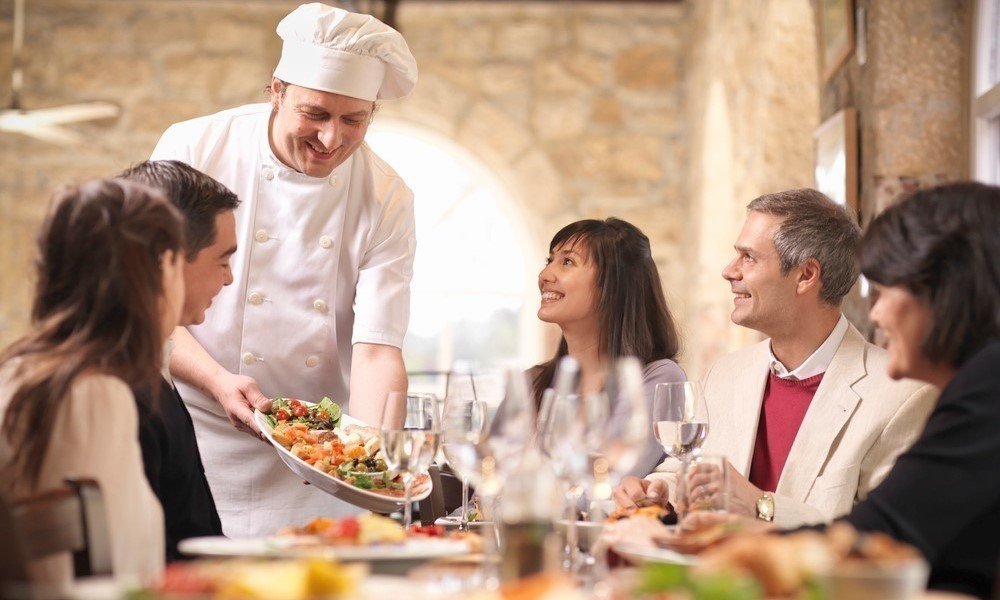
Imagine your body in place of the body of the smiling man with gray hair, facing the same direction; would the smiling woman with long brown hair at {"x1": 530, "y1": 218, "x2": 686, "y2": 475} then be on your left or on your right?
on your right

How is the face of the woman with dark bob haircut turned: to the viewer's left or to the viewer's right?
to the viewer's left

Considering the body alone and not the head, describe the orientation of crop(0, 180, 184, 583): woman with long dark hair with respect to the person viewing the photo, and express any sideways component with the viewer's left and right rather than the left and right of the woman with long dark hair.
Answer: facing away from the viewer and to the right of the viewer

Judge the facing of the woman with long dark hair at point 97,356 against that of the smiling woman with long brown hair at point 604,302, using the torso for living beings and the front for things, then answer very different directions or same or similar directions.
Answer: very different directions

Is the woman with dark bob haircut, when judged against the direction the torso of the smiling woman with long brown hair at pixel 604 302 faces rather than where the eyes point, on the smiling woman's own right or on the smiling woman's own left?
on the smiling woman's own left

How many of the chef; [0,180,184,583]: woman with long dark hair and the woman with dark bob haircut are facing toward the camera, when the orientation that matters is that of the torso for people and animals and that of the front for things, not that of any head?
1

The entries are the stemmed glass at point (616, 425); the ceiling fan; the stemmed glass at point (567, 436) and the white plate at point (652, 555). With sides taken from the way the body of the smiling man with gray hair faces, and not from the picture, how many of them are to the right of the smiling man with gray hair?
1

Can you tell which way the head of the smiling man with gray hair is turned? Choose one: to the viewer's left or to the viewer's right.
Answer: to the viewer's left

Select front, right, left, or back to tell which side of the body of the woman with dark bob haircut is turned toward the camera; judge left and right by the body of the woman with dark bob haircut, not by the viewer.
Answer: left

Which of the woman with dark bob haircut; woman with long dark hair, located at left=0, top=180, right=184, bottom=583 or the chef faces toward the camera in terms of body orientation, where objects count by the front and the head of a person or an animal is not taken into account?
the chef

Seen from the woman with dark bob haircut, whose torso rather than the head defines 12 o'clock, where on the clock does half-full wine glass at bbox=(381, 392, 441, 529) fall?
The half-full wine glass is roughly at 12 o'clock from the woman with dark bob haircut.

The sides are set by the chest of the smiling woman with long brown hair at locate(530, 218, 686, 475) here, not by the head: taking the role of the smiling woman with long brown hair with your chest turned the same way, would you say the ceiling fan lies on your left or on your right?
on your right

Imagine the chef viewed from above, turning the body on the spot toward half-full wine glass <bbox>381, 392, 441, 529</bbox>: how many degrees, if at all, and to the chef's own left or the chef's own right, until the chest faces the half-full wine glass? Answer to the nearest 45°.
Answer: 0° — they already face it

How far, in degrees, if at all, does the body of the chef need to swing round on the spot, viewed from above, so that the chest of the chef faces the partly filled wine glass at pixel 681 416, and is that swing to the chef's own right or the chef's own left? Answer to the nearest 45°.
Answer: approximately 45° to the chef's own left

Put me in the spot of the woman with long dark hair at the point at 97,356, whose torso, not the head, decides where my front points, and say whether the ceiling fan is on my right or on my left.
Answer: on my left

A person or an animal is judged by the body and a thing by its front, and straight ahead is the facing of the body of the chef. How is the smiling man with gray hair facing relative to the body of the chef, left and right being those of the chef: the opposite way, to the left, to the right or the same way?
to the right

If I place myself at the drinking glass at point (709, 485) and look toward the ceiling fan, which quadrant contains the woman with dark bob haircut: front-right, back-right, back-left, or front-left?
back-right

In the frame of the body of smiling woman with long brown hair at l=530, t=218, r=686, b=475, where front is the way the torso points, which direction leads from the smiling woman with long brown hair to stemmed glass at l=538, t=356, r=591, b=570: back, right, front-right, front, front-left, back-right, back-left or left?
front-left
